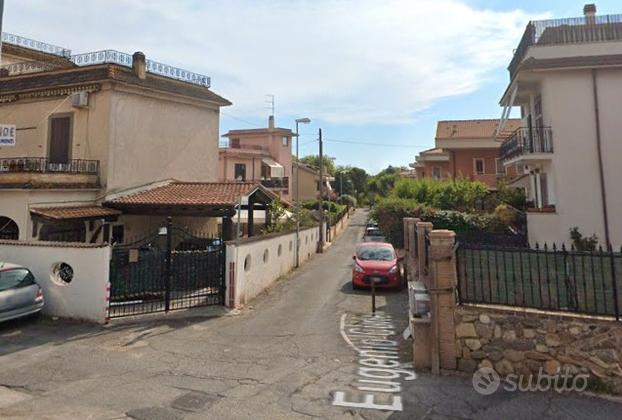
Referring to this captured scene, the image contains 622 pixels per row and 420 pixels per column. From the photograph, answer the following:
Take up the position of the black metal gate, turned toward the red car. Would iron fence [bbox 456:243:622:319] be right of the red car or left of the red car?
right

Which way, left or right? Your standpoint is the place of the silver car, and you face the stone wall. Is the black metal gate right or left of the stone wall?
left

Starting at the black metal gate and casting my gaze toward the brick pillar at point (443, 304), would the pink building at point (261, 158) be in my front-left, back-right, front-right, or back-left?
back-left

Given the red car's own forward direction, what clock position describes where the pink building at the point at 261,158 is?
The pink building is roughly at 5 o'clock from the red car.

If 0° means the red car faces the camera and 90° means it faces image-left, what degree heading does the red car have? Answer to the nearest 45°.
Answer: approximately 0°

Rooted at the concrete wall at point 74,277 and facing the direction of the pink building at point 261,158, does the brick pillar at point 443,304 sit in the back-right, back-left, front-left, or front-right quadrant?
back-right

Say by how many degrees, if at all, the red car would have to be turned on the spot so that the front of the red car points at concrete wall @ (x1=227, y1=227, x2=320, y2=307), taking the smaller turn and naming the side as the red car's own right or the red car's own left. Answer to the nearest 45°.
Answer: approximately 45° to the red car's own right

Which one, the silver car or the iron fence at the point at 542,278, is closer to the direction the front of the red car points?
the iron fence

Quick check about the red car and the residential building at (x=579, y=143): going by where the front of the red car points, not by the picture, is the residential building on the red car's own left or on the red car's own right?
on the red car's own left
